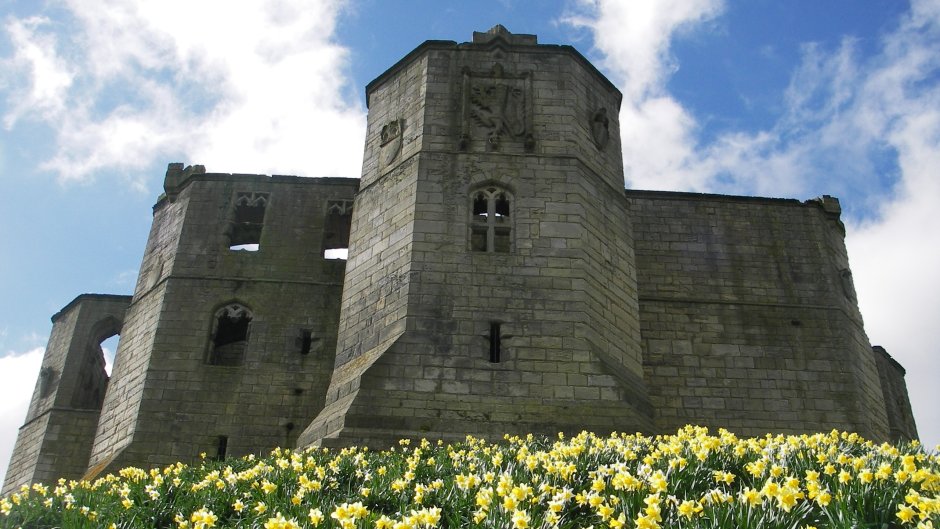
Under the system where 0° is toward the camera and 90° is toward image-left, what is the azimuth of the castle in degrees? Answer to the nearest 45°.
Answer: approximately 0°
